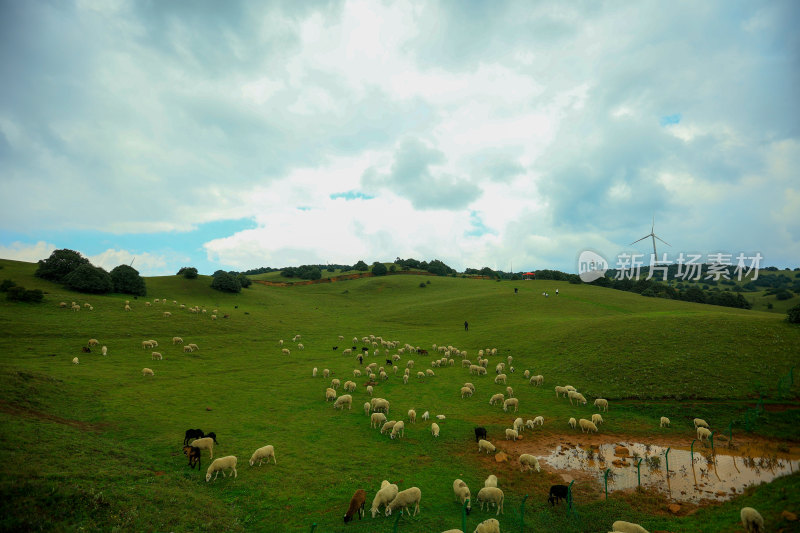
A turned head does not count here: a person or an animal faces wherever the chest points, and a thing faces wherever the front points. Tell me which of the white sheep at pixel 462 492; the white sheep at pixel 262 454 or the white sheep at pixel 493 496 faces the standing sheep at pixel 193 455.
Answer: the white sheep at pixel 262 454

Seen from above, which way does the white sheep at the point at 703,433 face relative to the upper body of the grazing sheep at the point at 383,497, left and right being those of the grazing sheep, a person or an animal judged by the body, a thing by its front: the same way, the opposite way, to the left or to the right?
to the left

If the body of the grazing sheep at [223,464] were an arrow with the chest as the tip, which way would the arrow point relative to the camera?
to the viewer's left

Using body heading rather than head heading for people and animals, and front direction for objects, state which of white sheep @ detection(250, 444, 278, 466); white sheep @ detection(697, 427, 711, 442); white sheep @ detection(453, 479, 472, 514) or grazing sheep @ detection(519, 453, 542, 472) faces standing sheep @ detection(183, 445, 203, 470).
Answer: white sheep @ detection(250, 444, 278, 466)

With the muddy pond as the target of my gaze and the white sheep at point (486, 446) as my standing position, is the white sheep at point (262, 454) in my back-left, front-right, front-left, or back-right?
back-right

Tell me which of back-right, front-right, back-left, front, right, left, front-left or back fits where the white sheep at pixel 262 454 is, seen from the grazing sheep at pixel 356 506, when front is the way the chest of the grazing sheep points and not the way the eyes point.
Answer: right

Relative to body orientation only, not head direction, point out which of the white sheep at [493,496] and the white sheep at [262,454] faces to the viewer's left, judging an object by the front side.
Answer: the white sheep at [262,454]

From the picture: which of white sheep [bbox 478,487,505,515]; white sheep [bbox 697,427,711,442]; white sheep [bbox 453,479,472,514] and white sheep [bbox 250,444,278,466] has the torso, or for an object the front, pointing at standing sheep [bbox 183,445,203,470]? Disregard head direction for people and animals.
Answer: white sheep [bbox 250,444,278,466]

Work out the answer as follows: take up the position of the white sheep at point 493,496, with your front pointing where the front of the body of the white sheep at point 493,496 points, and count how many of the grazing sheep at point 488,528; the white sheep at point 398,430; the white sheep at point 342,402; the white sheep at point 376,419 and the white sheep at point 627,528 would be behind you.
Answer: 3

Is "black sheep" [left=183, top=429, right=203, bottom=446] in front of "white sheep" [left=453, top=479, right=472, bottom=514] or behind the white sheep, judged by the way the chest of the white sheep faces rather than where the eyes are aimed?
behind
